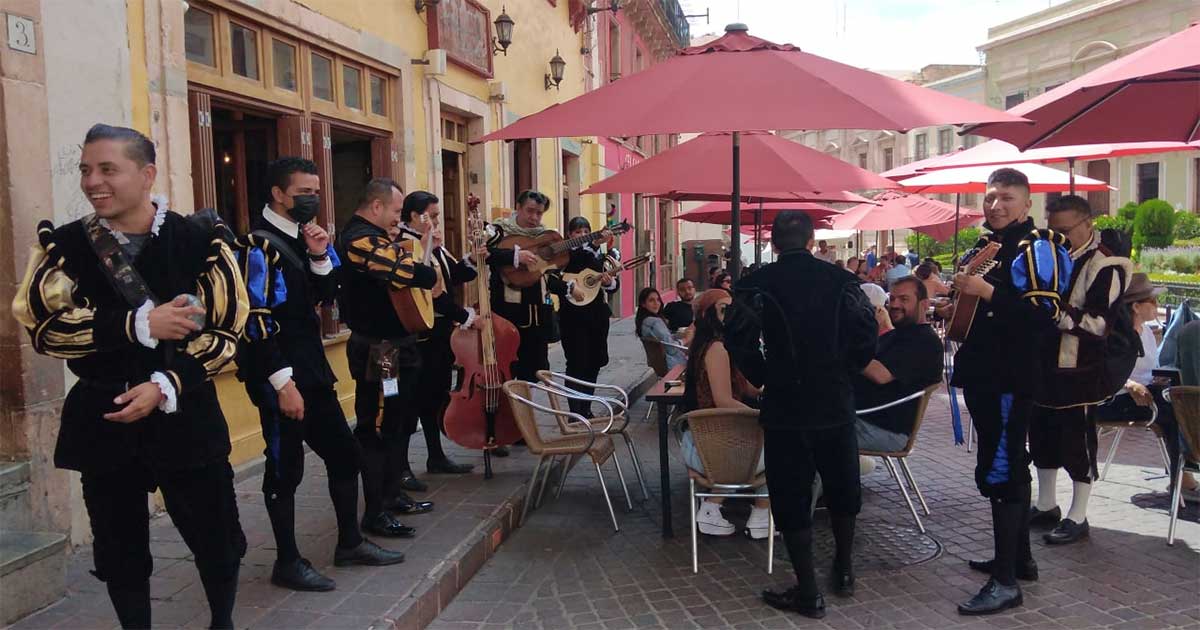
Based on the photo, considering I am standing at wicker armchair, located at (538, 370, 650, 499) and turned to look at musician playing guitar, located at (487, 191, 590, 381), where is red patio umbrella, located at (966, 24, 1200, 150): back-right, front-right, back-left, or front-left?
back-right

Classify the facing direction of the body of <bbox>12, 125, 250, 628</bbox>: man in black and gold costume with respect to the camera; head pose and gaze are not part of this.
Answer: toward the camera

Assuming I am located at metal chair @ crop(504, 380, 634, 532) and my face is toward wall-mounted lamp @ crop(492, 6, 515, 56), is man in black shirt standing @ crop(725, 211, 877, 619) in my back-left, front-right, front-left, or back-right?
back-right

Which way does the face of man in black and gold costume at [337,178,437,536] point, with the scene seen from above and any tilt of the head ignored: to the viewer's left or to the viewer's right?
to the viewer's right

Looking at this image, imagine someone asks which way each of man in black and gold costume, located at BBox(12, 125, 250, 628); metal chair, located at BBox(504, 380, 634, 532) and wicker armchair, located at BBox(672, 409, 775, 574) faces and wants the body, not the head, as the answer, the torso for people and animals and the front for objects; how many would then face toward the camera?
1

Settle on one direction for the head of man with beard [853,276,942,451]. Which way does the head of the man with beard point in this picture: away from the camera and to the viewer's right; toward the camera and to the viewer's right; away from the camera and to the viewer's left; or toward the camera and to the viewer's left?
toward the camera and to the viewer's left

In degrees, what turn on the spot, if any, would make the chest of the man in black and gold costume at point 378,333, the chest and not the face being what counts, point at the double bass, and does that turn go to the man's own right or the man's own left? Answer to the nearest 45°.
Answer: approximately 45° to the man's own left

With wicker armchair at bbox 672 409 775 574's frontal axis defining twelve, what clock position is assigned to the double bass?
The double bass is roughly at 10 o'clock from the wicker armchair.

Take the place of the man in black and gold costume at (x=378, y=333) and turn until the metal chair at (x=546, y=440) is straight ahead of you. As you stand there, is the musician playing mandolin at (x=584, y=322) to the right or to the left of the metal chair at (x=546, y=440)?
left

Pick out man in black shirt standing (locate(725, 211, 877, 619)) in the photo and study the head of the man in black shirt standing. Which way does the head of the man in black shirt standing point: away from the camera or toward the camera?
away from the camera

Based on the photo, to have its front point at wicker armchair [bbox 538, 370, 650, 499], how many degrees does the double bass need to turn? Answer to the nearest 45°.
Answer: approximately 45° to its left

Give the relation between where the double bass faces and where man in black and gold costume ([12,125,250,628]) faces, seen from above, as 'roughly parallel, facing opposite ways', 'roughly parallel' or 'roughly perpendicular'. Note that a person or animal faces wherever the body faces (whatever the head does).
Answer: roughly parallel

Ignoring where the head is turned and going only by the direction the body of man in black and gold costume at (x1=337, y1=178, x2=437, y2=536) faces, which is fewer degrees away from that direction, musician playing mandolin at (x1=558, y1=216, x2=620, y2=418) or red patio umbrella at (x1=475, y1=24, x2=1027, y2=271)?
the red patio umbrella

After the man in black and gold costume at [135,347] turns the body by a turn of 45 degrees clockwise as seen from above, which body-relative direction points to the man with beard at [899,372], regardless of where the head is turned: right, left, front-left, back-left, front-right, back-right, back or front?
back-left

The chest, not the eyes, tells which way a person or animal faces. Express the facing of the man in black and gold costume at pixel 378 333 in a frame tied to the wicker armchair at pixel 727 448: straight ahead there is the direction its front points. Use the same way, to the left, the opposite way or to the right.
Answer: to the right

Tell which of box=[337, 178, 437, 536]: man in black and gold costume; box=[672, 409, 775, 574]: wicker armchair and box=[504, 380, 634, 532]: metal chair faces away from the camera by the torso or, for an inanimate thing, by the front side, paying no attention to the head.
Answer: the wicker armchair

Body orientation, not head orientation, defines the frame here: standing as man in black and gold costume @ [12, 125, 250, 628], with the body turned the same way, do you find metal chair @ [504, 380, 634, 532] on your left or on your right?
on your left

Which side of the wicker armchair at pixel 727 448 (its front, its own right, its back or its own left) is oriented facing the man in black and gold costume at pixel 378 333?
left
